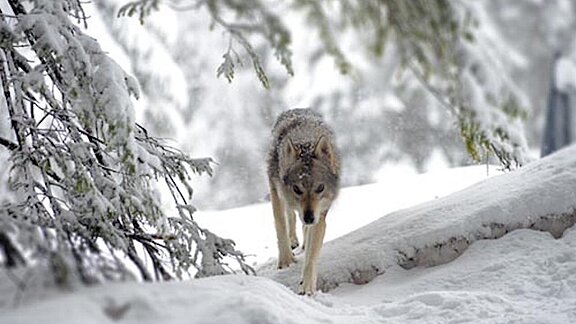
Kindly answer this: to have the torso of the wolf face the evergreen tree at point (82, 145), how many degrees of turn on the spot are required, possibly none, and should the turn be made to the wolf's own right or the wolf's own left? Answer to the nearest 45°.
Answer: approximately 45° to the wolf's own right

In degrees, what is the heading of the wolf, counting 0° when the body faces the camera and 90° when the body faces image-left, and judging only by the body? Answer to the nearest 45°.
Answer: approximately 0°
